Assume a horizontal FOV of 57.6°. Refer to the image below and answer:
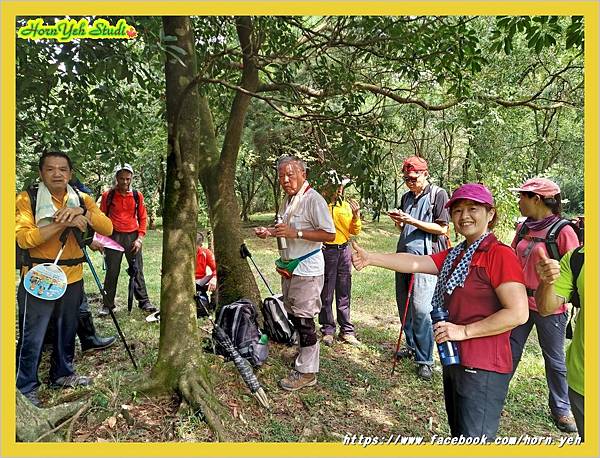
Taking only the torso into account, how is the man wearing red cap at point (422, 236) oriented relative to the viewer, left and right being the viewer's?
facing the viewer and to the left of the viewer

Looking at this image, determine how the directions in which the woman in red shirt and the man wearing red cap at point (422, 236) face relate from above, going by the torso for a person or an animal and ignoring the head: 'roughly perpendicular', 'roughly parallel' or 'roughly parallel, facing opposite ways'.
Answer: roughly parallel

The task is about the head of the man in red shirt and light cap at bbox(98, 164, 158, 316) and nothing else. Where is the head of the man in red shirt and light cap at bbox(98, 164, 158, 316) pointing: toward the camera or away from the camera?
toward the camera

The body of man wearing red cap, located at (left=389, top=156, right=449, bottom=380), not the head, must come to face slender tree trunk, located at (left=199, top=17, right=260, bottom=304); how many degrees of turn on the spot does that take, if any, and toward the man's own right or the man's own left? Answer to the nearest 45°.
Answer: approximately 45° to the man's own right

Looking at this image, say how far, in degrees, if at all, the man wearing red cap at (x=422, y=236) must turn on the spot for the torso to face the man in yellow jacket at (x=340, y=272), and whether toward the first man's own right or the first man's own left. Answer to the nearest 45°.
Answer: approximately 90° to the first man's own right

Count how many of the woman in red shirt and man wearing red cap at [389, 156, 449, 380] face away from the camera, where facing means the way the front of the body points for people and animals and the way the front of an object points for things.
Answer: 0

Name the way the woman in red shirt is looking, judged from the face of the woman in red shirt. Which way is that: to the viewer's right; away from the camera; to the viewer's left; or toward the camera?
toward the camera

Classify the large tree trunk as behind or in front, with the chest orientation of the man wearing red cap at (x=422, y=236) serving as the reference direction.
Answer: in front

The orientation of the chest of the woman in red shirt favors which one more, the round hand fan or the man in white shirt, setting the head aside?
the round hand fan

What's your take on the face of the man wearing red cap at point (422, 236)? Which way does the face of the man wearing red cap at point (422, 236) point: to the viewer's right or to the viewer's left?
to the viewer's left

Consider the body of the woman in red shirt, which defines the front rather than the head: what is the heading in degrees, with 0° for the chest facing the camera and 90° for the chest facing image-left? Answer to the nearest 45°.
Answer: approximately 45°

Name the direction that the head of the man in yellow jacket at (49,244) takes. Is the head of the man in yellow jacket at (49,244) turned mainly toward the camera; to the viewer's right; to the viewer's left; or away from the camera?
toward the camera

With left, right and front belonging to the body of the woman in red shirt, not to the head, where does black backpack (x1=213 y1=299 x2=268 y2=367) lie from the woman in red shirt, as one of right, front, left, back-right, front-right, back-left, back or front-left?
right

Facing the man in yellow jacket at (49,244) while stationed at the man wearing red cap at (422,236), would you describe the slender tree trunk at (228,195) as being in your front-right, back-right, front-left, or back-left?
front-right
